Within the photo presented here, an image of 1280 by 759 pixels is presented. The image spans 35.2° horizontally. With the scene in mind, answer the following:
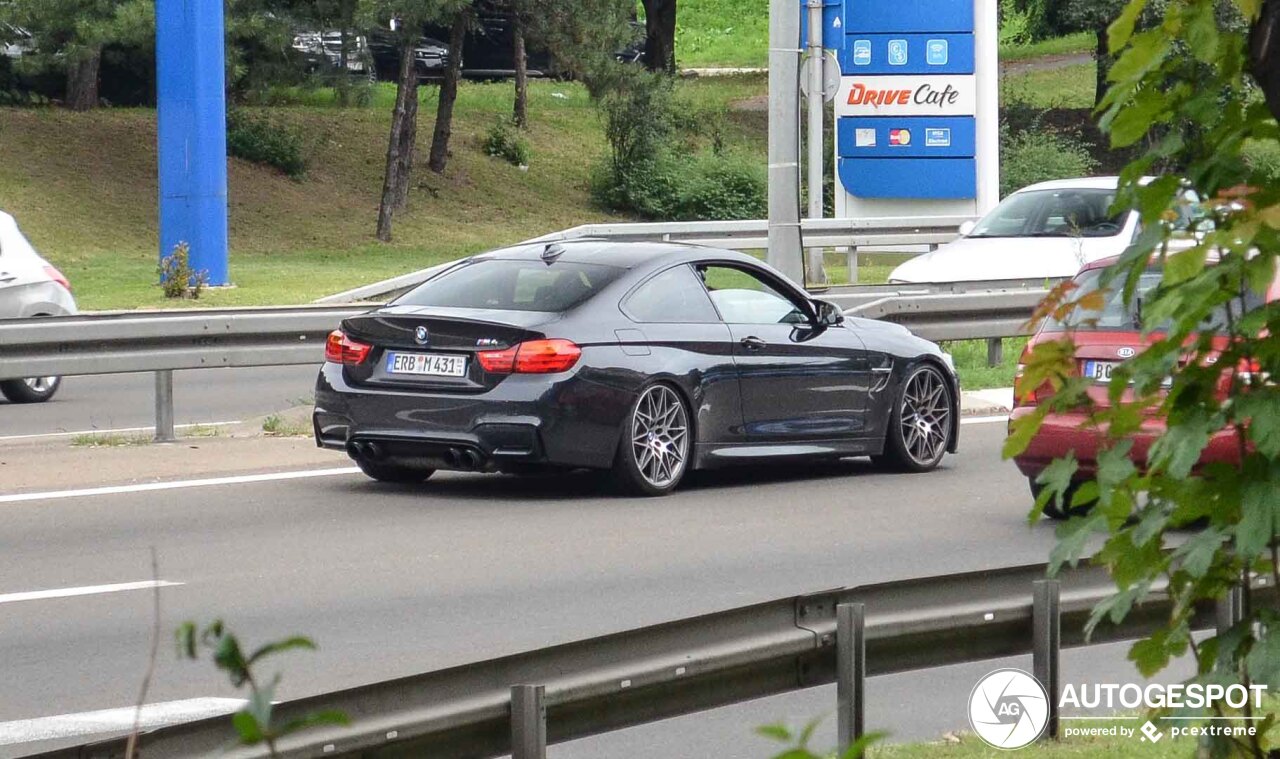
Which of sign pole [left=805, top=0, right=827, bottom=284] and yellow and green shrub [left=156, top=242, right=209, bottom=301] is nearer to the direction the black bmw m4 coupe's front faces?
the sign pole

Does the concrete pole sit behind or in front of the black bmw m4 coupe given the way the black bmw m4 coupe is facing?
in front

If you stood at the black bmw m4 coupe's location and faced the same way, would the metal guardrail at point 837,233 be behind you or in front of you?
in front

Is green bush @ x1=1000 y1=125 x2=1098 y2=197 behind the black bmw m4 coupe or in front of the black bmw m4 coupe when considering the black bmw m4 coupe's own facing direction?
in front

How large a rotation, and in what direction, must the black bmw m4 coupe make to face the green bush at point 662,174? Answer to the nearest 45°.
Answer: approximately 45° to its left

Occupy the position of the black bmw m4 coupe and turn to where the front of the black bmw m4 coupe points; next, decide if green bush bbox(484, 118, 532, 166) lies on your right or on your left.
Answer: on your left

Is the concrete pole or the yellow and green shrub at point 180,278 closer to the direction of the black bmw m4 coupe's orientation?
the concrete pole

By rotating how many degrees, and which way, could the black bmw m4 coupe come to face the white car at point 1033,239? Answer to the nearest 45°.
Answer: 0° — it already faces it

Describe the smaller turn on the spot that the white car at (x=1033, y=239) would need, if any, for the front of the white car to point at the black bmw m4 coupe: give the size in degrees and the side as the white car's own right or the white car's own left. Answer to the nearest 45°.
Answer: approximately 45° to the white car's own left

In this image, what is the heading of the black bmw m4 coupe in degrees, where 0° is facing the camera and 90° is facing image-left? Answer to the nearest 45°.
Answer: approximately 225°

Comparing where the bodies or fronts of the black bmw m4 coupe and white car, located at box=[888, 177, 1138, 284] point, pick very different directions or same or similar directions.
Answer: very different directions
